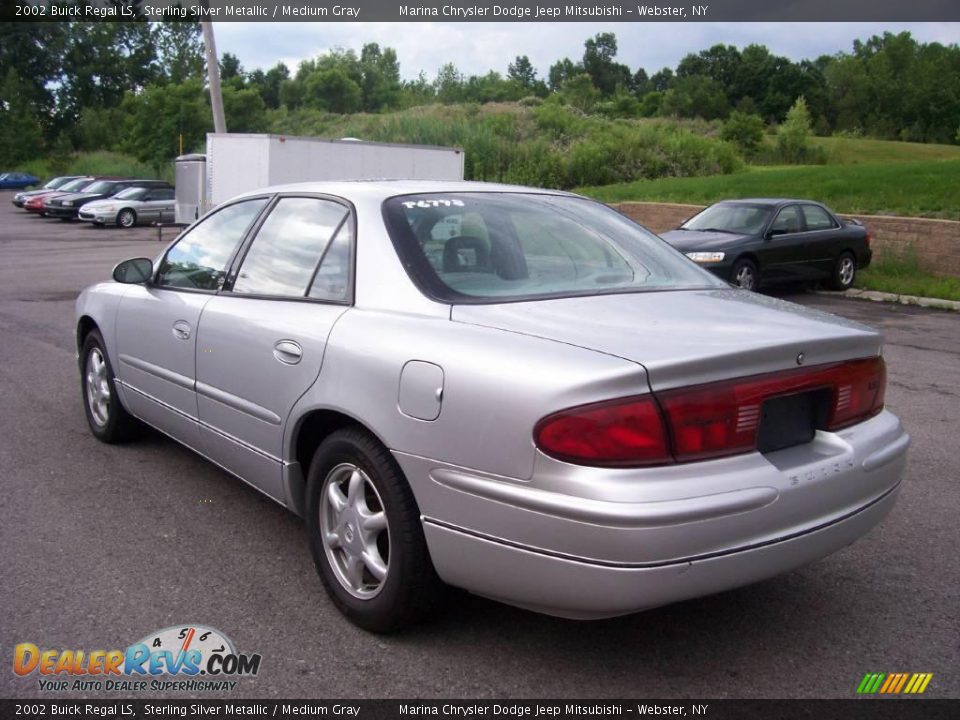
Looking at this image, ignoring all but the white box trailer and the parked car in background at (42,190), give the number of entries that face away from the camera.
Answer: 0

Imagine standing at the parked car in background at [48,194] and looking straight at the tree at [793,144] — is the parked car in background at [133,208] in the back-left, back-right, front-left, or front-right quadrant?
front-right

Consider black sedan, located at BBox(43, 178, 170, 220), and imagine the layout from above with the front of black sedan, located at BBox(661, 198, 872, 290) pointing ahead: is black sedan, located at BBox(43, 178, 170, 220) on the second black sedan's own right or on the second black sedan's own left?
on the second black sedan's own right

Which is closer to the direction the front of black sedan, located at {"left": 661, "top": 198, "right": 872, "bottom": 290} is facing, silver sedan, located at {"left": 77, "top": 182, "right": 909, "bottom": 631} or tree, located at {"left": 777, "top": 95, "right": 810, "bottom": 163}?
the silver sedan

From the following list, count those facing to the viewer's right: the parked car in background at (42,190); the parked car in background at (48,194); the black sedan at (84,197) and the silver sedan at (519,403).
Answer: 0

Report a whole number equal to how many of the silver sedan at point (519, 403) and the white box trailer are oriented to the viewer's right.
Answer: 0

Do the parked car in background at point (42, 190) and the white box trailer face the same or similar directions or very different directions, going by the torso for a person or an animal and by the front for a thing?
same or similar directions

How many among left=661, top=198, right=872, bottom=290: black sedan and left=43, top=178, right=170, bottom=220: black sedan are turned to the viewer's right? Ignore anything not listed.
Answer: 0

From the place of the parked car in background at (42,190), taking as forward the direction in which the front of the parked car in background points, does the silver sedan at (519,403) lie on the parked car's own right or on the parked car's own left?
on the parked car's own left

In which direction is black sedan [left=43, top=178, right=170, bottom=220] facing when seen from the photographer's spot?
facing the viewer and to the left of the viewer

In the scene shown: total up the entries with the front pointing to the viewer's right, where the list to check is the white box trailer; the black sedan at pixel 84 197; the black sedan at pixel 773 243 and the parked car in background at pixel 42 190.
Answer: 0

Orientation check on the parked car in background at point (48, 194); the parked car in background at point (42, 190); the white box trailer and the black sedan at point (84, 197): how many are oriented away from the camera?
0

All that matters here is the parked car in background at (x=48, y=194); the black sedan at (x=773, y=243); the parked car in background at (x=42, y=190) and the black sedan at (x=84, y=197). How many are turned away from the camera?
0
